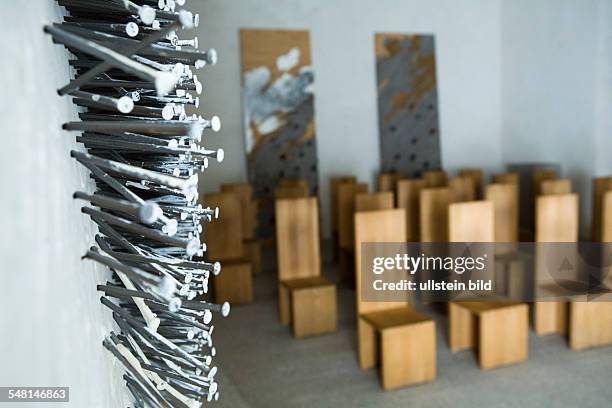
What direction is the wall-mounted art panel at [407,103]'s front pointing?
toward the camera

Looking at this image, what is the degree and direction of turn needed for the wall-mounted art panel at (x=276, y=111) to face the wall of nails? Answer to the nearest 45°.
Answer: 0° — it already faces it

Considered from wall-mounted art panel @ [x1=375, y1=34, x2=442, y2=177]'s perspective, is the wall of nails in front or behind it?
in front

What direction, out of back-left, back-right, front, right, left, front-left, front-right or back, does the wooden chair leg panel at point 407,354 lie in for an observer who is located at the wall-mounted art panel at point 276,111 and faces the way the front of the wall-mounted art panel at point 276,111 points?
front

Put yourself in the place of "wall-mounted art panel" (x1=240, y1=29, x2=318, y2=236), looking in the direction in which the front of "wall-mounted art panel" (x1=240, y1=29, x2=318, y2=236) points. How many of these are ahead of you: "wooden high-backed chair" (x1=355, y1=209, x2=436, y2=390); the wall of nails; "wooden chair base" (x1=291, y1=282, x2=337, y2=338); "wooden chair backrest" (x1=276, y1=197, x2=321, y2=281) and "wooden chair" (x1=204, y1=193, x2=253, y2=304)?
5

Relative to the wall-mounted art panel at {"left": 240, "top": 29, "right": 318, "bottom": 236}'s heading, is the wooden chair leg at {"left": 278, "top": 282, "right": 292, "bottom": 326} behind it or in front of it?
in front

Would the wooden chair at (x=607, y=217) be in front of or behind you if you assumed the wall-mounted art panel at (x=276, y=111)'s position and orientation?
in front

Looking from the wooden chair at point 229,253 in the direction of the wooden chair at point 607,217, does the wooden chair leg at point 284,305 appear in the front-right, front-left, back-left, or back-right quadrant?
front-right

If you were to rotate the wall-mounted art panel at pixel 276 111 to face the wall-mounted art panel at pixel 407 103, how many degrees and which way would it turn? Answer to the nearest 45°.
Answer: approximately 90° to its left

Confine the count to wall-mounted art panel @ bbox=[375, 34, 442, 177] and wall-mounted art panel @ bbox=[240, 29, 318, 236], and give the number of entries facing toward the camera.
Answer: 2

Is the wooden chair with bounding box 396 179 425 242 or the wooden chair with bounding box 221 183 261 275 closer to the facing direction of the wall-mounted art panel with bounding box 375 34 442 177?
the wooden chair with bounding box 396 179 425 242

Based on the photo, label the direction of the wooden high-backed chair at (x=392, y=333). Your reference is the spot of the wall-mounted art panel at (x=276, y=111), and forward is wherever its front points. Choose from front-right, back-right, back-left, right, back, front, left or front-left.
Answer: front

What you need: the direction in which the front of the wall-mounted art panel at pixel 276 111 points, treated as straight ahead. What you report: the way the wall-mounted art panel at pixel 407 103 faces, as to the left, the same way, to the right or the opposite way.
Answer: the same way

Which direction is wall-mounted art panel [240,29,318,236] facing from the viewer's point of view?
toward the camera
